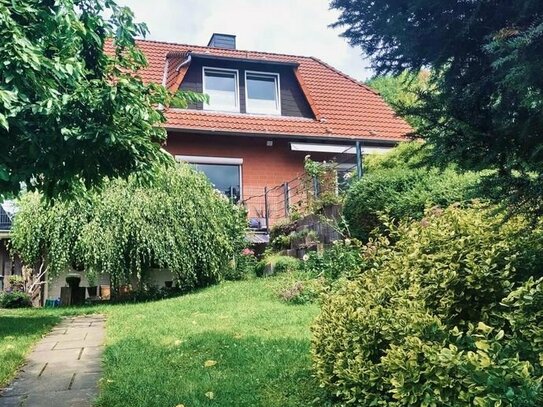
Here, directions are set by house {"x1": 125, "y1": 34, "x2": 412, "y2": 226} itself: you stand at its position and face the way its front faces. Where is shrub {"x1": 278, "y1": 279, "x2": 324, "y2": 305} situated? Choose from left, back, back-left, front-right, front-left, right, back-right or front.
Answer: front

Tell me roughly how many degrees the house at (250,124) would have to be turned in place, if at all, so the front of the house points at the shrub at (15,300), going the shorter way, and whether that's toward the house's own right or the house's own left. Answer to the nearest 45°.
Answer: approximately 45° to the house's own right

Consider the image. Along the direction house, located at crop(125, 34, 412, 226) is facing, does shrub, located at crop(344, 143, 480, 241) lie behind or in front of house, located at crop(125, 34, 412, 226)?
in front

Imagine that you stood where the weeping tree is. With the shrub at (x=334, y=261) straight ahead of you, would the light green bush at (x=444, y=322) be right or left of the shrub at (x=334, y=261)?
right

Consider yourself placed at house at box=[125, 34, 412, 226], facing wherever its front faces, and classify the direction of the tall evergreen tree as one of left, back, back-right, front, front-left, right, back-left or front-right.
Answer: front

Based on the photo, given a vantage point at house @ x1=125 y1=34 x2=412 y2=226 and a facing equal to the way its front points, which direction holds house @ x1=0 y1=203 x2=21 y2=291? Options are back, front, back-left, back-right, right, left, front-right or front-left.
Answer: right

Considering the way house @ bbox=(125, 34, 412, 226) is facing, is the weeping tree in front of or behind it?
in front

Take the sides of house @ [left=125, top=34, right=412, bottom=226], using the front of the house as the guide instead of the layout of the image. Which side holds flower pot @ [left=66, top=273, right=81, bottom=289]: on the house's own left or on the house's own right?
on the house's own right

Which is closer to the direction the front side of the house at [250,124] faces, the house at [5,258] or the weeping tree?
the weeping tree

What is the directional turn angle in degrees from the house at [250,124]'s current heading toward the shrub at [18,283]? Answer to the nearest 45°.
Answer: approximately 90° to its right

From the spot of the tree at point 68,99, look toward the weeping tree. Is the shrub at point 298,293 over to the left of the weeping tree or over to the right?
right

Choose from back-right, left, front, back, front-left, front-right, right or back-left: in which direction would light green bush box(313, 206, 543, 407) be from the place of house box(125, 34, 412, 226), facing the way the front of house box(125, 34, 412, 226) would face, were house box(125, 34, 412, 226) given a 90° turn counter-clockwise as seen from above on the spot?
right

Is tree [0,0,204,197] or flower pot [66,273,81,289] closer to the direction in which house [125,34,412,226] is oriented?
the tree

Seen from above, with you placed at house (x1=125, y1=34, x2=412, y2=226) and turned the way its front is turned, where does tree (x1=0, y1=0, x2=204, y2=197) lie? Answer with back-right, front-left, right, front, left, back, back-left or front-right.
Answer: front

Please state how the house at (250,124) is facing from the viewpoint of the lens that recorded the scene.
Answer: facing the viewer
